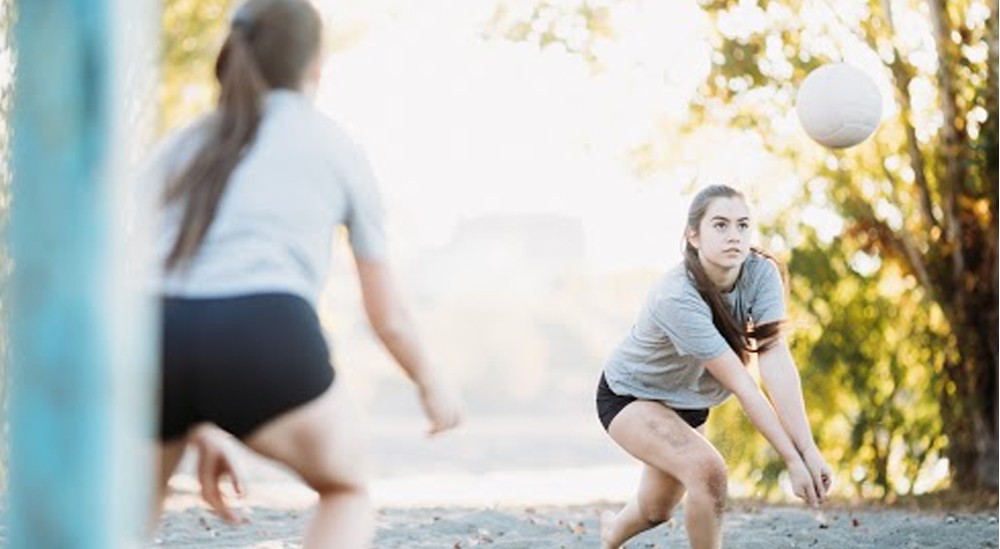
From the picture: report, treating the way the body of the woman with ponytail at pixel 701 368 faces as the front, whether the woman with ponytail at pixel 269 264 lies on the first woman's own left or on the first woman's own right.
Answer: on the first woman's own right

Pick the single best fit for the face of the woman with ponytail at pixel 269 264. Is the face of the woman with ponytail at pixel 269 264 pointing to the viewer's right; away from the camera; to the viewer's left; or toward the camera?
away from the camera

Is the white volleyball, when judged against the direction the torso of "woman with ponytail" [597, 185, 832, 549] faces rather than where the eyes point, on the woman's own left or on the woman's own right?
on the woman's own left

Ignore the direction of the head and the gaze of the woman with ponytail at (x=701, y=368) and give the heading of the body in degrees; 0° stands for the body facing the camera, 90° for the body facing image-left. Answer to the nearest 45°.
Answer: approximately 315°

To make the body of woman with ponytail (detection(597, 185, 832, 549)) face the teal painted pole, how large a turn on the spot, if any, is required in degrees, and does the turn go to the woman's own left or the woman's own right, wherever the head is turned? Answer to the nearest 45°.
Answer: approximately 45° to the woman's own right

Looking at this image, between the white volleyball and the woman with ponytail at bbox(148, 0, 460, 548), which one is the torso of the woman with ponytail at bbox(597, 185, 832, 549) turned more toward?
the woman with ponytail
